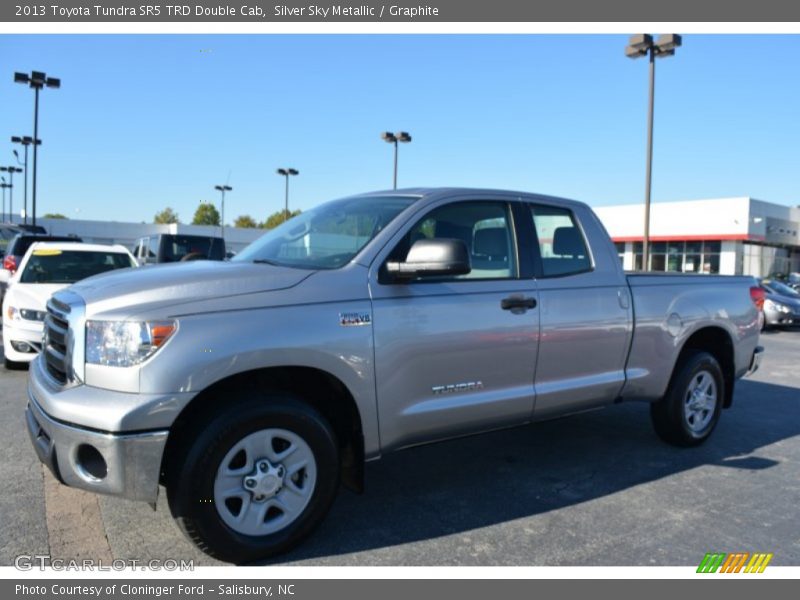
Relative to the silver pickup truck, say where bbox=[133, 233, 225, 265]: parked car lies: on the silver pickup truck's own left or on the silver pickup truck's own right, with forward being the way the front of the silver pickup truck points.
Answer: on the silver pickup truck's own right

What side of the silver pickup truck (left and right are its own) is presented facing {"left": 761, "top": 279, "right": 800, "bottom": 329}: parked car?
back

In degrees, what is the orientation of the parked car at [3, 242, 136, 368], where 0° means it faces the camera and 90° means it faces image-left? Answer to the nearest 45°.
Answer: approximately 0°

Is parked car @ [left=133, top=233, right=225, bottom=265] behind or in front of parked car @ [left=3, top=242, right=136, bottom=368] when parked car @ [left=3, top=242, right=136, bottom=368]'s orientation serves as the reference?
behind

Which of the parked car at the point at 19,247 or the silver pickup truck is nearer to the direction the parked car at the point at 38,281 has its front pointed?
the silver pickup truck

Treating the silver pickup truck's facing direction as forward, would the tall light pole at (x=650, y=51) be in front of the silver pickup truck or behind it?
behind

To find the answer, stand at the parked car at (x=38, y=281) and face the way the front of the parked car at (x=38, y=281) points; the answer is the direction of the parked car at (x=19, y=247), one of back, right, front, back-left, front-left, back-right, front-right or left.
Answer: back

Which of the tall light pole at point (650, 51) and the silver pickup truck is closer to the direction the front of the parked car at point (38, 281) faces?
the silver pickup truck

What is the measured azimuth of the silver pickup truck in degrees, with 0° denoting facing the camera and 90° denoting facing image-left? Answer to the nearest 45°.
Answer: approximately 45°

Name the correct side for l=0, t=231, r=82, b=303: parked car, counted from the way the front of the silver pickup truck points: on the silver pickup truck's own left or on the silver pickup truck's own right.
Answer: on the silver pickup truck's own right

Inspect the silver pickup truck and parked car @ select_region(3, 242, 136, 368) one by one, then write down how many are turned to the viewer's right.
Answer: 0

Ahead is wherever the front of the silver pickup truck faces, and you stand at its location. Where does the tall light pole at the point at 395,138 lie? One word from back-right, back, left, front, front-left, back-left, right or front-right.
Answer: back-right

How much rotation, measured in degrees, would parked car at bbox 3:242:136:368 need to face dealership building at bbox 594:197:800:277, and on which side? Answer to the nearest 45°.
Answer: approximately 135° to its left
